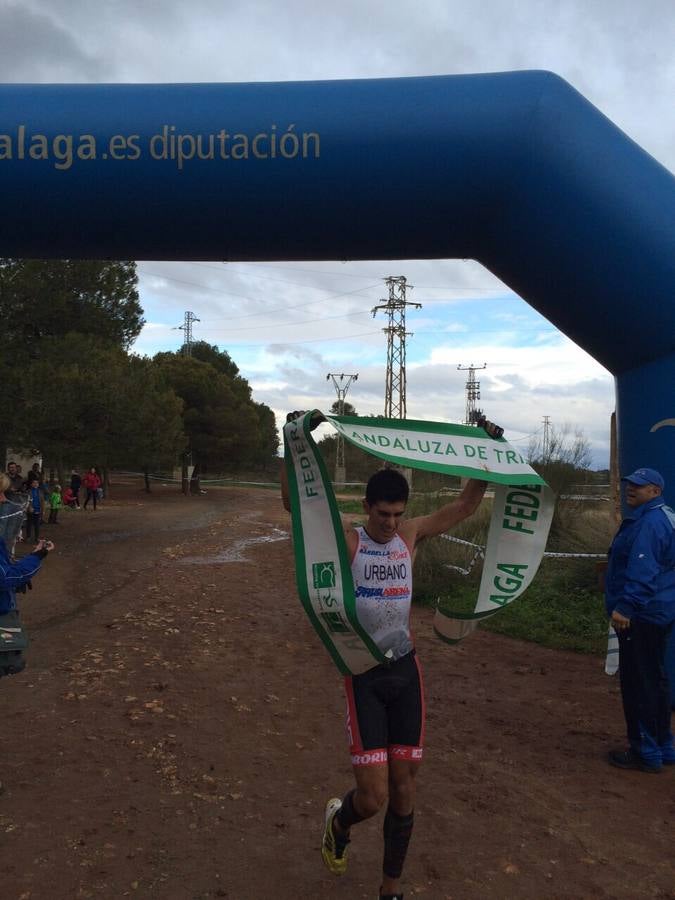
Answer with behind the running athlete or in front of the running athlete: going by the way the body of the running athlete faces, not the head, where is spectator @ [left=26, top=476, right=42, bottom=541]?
behind

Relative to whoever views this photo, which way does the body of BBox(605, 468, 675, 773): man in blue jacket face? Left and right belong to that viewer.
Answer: facing to the left of the viewer

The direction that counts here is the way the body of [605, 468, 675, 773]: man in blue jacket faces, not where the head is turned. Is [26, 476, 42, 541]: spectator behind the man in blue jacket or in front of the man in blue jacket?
in front

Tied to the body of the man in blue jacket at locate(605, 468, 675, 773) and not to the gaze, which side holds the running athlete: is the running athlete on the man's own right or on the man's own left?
on the man's own left

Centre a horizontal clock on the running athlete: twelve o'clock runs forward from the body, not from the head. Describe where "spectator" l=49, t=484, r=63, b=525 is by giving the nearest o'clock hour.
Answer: The spectator is roughly at 5 o'clock from the running athlete.

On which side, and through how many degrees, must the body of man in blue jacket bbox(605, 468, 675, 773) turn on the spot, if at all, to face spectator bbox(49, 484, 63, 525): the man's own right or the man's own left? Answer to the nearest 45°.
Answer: approximately 45° to the man's own right

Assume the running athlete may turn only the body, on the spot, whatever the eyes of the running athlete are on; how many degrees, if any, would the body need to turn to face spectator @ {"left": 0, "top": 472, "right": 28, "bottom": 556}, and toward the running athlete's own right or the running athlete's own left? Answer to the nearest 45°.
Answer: approximately 90° to the running athlete's own right
